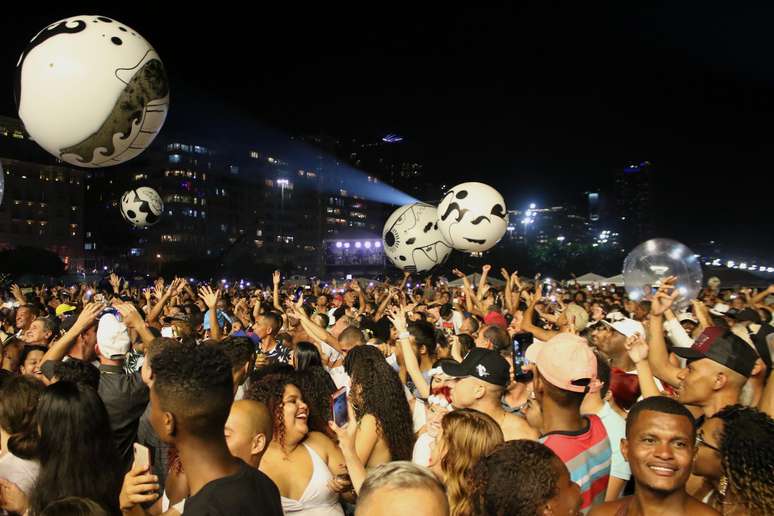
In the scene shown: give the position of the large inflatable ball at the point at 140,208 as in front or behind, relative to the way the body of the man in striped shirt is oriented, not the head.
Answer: in front

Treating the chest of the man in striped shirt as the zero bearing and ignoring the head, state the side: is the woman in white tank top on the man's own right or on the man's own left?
on the man's own left

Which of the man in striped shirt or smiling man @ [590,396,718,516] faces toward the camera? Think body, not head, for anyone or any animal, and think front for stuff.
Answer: the smiling man

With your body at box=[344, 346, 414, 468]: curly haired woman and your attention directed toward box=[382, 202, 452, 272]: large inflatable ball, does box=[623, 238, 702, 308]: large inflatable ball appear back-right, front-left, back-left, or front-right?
front-right

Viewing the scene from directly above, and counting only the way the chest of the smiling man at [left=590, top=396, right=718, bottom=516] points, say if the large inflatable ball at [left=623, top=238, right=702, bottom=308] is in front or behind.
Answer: behind

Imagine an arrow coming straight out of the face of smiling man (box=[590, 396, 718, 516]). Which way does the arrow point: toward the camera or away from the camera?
toward the camera

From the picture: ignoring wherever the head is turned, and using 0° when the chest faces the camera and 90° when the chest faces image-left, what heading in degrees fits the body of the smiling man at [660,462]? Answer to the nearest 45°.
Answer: approximately 0°

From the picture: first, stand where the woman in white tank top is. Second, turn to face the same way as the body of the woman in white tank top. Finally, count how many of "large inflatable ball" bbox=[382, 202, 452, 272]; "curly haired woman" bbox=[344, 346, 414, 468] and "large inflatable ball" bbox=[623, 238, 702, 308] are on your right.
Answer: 0

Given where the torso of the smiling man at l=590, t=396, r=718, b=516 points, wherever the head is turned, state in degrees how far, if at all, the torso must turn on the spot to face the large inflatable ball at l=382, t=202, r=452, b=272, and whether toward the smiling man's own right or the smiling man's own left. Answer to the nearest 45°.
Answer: approximately 135° to the smiling man's own right

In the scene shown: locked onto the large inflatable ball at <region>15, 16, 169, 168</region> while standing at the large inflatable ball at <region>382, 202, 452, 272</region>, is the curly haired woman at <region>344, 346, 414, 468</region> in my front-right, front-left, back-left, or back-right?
front-left

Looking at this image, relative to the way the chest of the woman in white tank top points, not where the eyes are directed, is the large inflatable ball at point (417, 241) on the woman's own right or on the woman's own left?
on the woman's own left

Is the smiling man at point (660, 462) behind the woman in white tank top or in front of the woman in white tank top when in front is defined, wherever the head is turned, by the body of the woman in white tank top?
in front

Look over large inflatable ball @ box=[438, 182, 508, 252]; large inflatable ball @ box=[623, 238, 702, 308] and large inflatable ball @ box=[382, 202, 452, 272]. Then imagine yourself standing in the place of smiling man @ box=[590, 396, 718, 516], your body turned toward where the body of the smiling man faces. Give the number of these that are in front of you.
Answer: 0

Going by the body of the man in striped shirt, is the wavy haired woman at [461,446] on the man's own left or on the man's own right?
on the man's own left

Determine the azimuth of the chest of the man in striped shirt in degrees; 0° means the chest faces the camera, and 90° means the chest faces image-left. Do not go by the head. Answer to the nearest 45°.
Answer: approximately 135°
